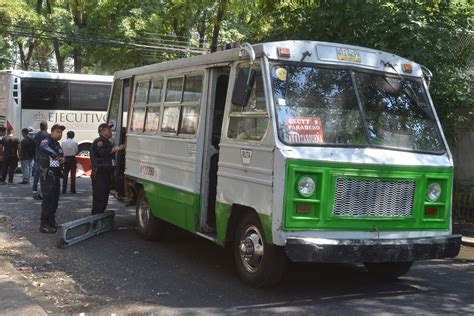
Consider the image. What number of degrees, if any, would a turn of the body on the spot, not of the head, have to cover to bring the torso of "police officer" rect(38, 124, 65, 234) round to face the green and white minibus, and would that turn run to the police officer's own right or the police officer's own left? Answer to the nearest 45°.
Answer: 0° — they already face it

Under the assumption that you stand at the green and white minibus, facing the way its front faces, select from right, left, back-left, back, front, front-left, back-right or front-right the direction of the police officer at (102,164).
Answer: back

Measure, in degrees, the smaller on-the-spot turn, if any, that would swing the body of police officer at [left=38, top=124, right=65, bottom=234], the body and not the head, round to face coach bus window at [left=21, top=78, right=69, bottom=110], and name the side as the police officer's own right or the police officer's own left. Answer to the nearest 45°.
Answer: approximately 135° to the police officer's own left

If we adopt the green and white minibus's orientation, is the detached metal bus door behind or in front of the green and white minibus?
behind
